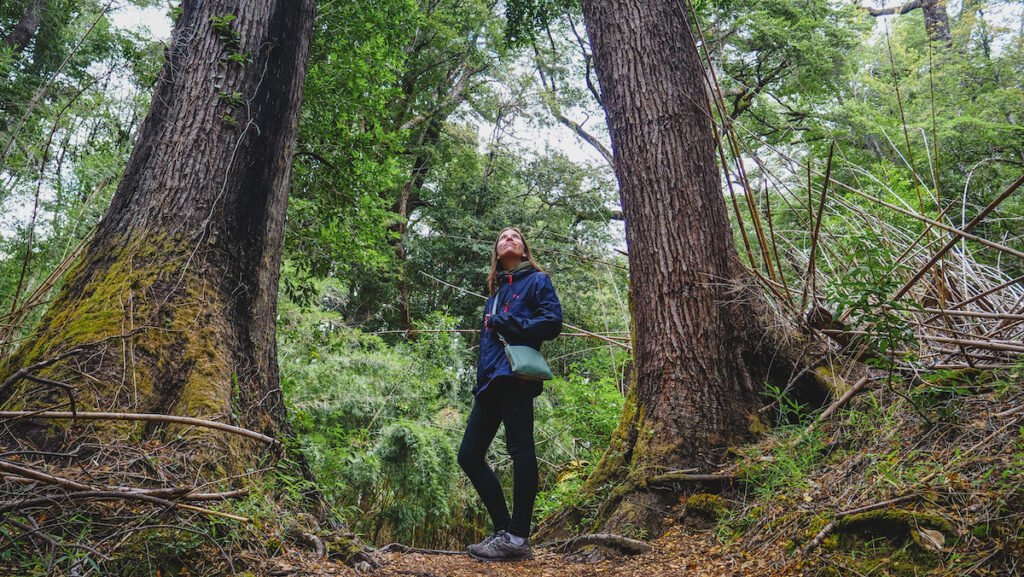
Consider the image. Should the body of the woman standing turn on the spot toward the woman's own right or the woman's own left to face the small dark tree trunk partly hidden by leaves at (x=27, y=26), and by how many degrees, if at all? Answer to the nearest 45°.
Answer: approximately 90° to the woman's own right

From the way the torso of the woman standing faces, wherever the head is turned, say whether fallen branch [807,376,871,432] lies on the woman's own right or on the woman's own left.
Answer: on the woman's own left

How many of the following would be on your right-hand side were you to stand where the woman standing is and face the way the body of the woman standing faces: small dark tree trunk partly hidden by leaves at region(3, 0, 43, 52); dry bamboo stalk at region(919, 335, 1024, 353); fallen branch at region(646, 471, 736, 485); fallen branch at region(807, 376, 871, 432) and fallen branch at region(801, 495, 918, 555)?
1

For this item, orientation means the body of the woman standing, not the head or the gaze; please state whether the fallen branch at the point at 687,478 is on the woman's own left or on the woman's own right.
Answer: on the woman's own left

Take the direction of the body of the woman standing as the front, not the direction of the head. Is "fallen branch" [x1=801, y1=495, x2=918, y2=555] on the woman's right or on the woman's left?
on the woman's left
